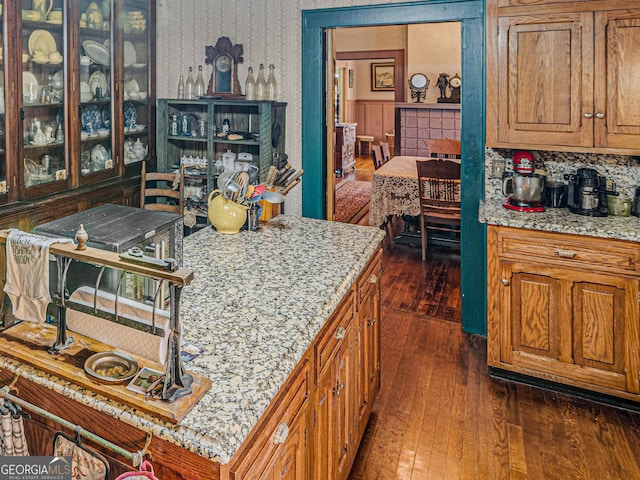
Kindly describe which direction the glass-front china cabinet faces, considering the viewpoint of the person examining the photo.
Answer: facing the viewer and to the right of the viewer

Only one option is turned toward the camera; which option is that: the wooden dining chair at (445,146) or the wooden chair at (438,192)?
the wooden dining chair

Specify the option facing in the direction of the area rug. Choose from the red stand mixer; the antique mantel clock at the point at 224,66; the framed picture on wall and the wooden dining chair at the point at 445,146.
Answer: the framed picture on wall

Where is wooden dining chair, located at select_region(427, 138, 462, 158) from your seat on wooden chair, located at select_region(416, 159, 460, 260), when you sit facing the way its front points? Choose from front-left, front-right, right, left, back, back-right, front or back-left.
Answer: front

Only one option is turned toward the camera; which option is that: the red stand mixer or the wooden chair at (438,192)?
the red stand mixer

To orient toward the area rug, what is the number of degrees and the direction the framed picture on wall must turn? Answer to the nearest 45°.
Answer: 0° — it already faces it

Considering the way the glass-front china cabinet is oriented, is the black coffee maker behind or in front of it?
in front

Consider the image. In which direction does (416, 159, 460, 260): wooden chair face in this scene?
away from the camera

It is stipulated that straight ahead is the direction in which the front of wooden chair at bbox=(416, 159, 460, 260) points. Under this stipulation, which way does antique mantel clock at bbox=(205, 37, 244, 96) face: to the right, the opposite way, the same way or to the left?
the opposite way

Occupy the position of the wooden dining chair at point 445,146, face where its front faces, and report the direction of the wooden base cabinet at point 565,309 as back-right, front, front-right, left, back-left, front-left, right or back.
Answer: front

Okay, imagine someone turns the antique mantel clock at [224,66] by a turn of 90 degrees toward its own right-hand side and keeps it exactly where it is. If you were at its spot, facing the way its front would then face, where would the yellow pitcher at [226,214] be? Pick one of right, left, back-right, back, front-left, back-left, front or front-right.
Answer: left

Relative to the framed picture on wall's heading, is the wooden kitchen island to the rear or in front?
in front

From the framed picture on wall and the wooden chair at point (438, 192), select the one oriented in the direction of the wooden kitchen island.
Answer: the framed picture on wall

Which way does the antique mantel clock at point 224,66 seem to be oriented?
toward the camera

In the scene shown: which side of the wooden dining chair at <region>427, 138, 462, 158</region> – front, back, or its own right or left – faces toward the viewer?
front

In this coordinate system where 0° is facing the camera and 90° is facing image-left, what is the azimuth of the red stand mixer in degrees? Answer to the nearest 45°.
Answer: approximately 0°

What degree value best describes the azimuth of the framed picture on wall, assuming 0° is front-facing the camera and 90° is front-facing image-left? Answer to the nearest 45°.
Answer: approximately 0°
